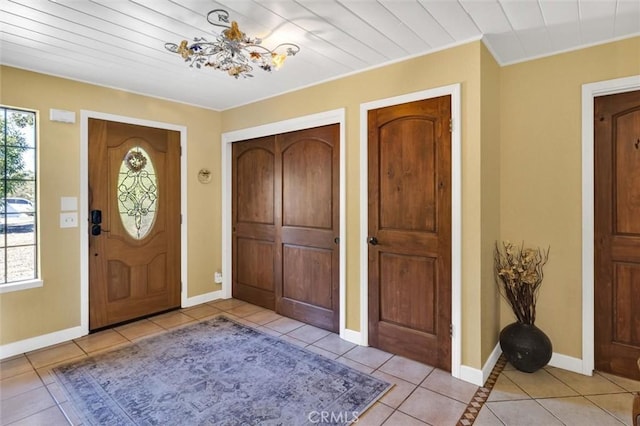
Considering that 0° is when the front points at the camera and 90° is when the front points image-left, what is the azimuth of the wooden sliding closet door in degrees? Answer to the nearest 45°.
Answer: approximately 45°

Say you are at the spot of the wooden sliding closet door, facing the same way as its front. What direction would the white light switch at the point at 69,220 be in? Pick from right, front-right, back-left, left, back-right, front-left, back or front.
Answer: front-right

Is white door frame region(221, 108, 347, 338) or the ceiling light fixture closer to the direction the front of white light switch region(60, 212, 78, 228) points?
the ceiling light fixture

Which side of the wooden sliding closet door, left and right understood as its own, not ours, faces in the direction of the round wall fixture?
right

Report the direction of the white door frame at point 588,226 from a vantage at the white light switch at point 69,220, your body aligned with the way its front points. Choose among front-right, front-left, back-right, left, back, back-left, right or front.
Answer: front-left

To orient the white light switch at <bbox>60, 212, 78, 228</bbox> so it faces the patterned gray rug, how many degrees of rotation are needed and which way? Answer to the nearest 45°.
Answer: approximately 45° to its left

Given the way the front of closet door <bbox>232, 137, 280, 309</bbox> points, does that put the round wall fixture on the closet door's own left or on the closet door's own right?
on the closet door's own right

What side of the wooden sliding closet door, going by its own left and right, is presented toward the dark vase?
left

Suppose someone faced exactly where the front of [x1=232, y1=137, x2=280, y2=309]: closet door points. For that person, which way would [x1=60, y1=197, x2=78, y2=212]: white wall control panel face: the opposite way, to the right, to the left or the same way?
to the left

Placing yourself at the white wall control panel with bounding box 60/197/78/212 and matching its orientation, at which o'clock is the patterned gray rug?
The patterned gray rug is roughly at 11 o'clock from the white wall control panel.

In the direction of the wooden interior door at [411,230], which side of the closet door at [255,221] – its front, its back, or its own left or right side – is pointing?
left

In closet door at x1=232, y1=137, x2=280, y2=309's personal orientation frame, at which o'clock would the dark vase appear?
The dark vase is roughly at 9 o'clock from the closet door.

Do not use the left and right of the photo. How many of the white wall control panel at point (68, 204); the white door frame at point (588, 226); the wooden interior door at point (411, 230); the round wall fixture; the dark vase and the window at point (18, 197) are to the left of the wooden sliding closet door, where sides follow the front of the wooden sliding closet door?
3

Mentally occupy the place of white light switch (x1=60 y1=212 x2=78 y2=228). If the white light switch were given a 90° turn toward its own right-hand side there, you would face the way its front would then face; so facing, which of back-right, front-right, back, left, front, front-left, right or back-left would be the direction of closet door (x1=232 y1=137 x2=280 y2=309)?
back
